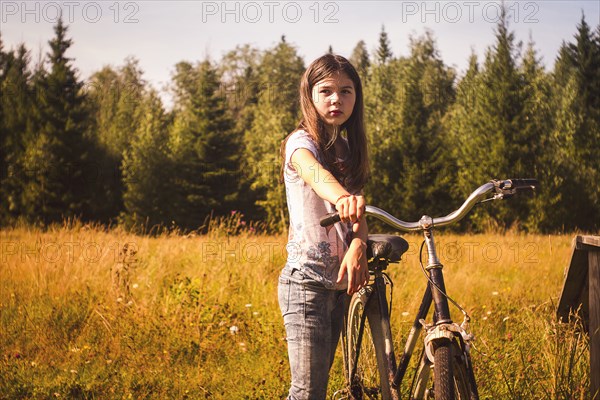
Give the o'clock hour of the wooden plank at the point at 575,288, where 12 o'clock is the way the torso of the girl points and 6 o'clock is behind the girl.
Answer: The wooden plank is roughly at 9 o'clock from the girl.

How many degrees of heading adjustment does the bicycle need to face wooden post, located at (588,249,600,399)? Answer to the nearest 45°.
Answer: approximately 90° to its left

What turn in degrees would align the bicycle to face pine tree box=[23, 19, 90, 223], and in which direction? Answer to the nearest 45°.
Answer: approximately 180°

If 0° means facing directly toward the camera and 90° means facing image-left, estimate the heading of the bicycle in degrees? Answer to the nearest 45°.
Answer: approximately 315°

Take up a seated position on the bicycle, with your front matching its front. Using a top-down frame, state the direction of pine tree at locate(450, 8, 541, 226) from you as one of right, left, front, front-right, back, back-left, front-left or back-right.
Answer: back-left

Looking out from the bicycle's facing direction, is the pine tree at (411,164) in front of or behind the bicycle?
behind

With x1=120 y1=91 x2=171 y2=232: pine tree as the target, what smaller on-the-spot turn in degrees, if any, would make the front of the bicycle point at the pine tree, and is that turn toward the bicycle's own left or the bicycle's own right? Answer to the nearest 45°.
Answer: approximately 180°

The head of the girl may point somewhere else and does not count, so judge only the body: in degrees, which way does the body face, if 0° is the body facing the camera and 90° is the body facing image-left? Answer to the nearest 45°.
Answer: approximately 315°

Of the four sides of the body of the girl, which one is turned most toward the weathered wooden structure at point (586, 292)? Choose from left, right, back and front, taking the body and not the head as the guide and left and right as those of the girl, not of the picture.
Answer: left
